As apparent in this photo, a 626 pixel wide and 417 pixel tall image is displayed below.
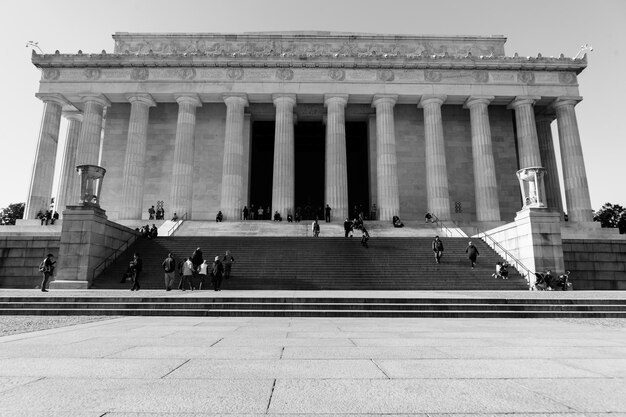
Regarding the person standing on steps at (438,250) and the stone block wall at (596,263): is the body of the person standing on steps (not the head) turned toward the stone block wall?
no

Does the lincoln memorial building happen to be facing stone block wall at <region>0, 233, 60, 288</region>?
no

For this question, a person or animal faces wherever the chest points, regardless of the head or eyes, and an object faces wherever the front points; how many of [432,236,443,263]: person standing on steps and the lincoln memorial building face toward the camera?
2

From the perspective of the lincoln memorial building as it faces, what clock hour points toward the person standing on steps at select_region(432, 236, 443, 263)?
The person standing on steps is roughly at 11 o'clock from the lincoln memorial building.

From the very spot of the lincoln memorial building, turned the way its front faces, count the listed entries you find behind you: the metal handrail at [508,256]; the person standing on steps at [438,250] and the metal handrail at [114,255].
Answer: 0

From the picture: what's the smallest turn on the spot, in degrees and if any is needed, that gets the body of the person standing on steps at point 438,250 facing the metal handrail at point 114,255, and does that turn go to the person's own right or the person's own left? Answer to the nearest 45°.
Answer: approximately 90° to the person's own right

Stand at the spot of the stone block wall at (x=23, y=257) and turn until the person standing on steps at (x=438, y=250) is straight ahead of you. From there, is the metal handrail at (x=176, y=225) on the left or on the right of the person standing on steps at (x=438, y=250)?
left

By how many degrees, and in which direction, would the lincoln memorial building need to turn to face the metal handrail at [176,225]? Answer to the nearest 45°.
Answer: approximately 90° to its right

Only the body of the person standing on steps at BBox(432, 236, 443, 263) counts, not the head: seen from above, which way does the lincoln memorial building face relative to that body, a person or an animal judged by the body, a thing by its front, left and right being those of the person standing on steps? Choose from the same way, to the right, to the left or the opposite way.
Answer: the same way

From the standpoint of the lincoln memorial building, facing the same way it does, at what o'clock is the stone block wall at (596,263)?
The stone block wall is roughly at 10 o'clock from the lincoln memorial building.

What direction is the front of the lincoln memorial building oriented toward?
toward the camera

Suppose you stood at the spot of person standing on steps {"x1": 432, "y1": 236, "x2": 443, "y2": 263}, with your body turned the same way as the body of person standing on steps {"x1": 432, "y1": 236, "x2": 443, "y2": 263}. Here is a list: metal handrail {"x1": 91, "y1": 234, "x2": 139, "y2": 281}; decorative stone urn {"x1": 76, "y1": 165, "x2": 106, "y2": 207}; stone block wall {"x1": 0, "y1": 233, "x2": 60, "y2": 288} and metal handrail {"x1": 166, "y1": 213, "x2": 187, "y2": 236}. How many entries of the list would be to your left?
0

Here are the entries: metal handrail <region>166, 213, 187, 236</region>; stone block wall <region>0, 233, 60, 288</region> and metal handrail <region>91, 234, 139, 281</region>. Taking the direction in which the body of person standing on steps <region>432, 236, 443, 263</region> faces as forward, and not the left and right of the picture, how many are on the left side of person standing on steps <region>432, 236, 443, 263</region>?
0
